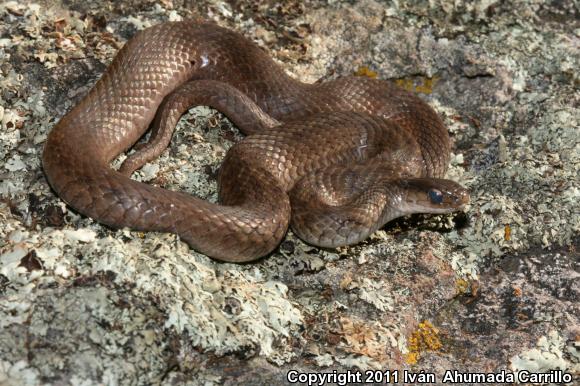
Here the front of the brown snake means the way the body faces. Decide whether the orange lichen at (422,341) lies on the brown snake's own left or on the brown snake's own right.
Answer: on the brown snake's own right

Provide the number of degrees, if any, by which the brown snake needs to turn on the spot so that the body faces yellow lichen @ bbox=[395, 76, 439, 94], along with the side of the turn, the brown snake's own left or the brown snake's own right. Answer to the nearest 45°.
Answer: approximately 45° to the brown snake's own left

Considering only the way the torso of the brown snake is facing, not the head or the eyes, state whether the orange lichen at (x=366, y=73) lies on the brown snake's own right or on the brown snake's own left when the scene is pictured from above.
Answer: on the brown snake's own left

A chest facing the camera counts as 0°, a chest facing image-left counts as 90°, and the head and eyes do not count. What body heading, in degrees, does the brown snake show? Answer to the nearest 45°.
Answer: approximately 270°
